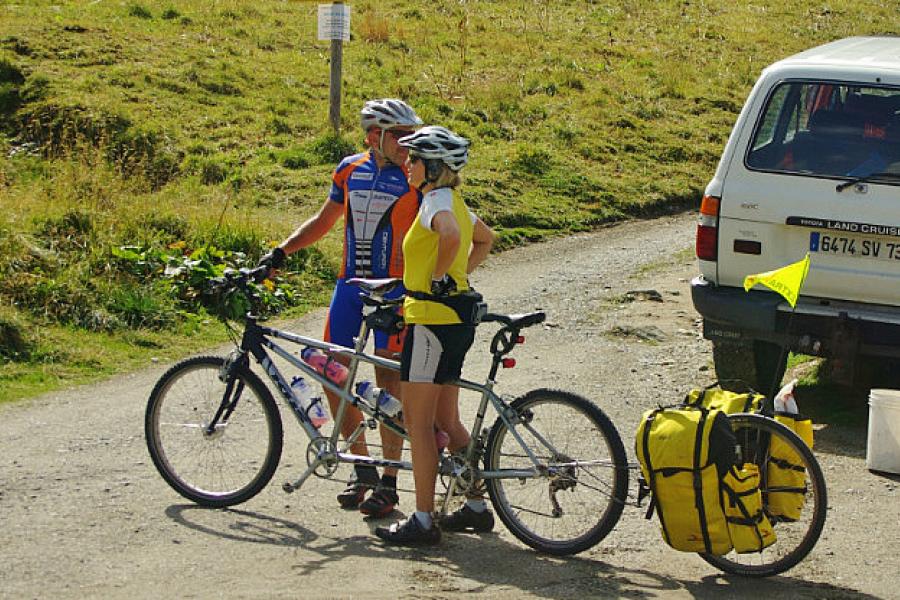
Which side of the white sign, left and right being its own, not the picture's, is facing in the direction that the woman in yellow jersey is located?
front

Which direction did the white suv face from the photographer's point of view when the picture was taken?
facing away from the viewer

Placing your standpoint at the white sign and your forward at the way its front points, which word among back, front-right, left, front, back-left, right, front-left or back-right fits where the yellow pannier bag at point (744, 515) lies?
front

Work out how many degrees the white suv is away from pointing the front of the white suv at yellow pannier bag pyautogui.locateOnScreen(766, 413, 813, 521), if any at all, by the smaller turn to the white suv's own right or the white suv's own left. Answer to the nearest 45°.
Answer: approximately 180°

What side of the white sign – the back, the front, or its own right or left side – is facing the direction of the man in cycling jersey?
front

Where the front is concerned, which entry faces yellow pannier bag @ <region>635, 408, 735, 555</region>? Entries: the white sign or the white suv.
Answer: the white sign

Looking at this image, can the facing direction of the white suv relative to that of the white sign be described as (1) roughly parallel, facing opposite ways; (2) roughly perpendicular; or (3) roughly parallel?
roughly parallel, facing opposite ways

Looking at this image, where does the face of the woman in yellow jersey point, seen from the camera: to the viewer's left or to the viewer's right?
to the viewer's left

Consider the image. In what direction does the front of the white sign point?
toward the camera

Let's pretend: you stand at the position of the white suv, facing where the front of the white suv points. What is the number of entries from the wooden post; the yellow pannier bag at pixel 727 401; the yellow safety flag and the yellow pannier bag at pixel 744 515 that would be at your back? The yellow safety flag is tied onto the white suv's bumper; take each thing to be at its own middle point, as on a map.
3

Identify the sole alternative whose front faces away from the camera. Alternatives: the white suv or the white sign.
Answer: the white suv

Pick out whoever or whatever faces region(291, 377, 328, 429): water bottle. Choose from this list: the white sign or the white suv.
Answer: the white sign

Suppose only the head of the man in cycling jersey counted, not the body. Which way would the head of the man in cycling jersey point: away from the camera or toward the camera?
toward the camera

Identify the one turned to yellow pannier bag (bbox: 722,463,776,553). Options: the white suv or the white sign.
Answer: the white sign
